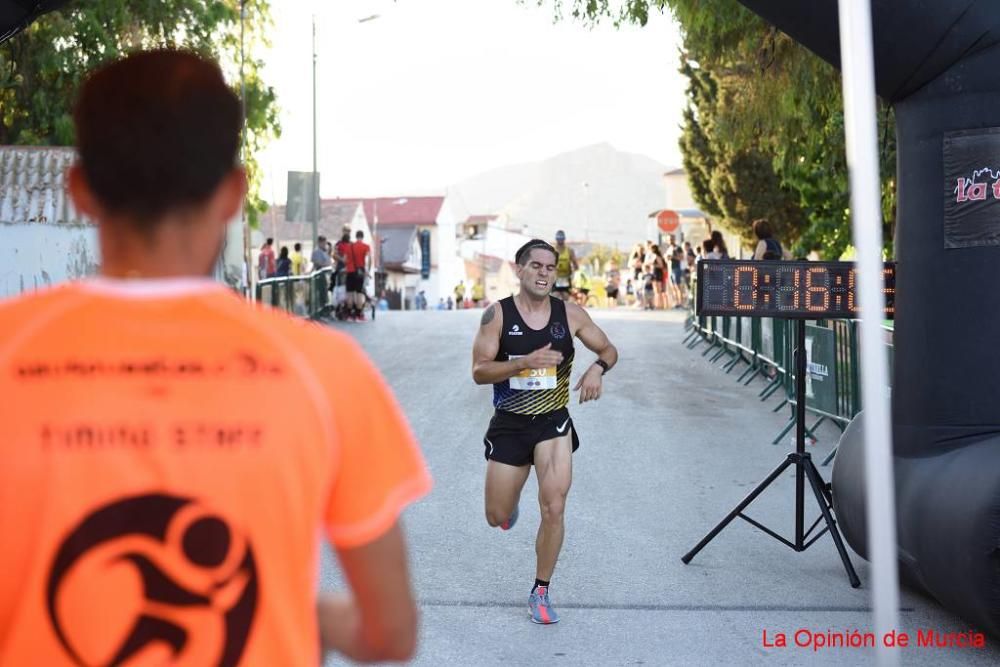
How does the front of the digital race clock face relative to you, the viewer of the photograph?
facing the viewer

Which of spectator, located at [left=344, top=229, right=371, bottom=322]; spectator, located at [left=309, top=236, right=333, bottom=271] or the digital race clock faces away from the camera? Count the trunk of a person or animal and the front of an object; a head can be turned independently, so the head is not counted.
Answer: spectator, located at [left=344, top=229, right=371, bottom=322]

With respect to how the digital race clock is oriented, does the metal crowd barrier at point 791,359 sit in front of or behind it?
behind

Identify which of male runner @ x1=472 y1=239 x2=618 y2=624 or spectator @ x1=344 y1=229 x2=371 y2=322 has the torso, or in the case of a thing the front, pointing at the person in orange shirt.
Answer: the male runner

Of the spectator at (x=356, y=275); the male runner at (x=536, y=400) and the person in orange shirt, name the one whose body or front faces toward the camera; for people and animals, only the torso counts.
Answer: the male runner

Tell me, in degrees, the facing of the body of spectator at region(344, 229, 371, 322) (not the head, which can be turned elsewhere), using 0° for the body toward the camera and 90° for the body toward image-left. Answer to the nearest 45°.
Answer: approximately 180°

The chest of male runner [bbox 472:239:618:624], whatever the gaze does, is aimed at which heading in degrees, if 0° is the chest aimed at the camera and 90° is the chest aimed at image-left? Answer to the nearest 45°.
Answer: approximately 0°

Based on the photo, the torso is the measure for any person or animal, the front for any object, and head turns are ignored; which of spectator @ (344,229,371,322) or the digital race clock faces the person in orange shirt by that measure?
the digital race clock

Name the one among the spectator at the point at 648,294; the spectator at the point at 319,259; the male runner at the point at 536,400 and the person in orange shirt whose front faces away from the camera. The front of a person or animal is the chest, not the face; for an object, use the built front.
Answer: the person in orange shirt

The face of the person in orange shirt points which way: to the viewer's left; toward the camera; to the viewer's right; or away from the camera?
away from the camera

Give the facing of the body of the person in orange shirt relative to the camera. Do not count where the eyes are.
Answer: away from the camera
